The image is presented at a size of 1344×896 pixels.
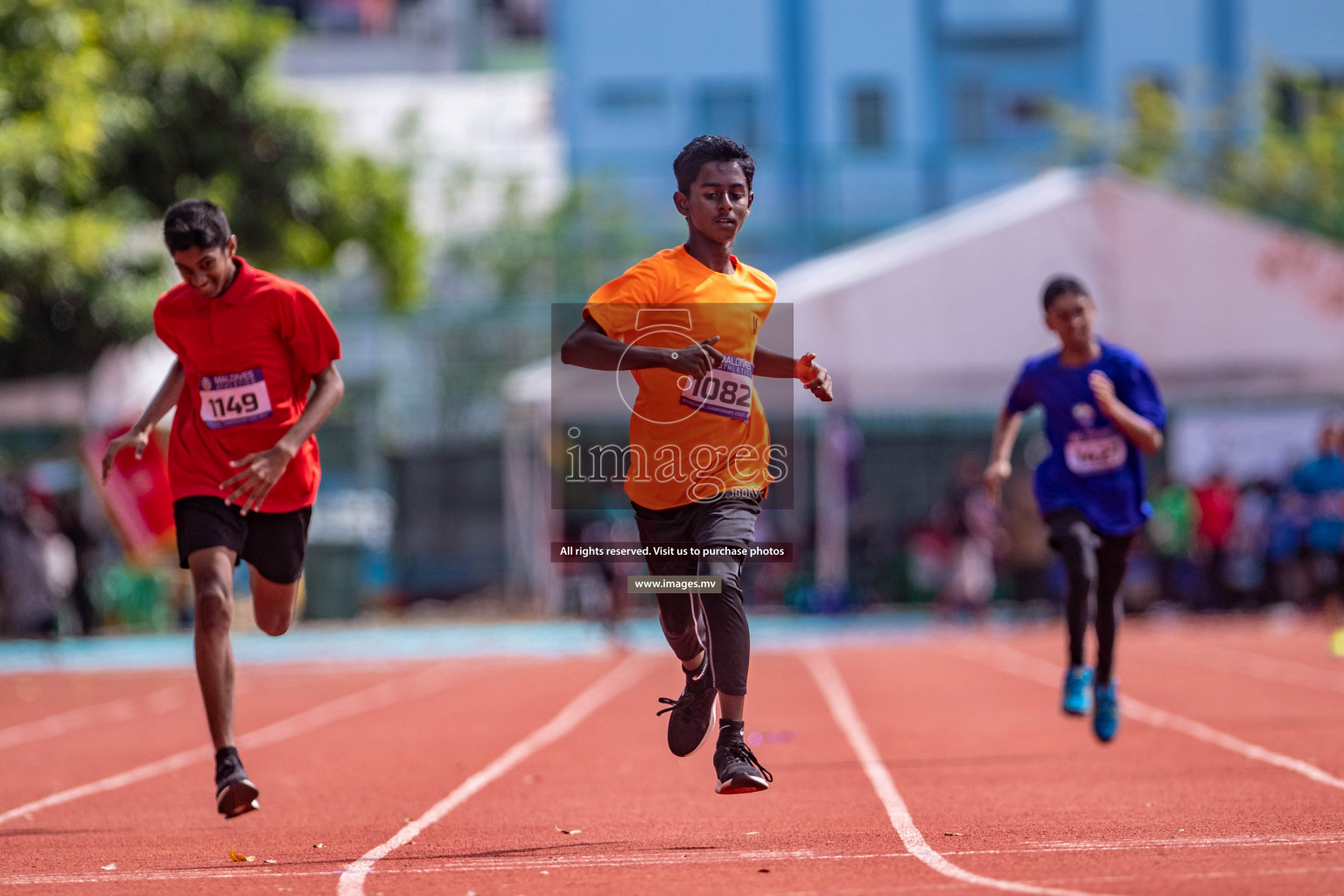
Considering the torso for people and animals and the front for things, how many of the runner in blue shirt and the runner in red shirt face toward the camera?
2

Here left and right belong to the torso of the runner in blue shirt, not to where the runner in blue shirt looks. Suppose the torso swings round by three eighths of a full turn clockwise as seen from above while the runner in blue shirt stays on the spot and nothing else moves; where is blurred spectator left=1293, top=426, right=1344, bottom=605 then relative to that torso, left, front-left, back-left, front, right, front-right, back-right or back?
front-right

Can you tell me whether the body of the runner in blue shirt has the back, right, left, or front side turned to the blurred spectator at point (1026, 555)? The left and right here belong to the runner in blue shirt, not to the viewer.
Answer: back

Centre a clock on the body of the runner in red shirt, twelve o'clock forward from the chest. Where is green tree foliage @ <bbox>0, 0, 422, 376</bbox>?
The green tree foliage is roughly at 6 o'clock from the runner in red shirt.

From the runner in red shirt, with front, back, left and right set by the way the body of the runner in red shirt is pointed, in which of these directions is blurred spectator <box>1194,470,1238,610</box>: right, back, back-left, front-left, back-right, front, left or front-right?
back-left

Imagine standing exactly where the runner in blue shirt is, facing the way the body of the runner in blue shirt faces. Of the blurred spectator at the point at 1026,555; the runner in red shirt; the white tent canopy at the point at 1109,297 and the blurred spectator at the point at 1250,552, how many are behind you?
3

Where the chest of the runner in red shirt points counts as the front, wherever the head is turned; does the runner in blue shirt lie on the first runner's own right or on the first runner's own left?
on the first runner's own left

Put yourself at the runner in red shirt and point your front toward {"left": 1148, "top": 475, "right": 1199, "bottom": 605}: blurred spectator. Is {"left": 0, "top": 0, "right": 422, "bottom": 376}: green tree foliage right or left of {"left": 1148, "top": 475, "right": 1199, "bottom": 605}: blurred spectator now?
left

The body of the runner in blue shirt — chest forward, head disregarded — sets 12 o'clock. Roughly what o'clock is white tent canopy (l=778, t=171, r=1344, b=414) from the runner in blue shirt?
The white tent canopy is roughly at 6 o'clock from the runner in blue shirt.

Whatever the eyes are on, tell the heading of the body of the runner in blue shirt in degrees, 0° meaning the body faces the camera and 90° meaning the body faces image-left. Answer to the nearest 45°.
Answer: approximately 0°

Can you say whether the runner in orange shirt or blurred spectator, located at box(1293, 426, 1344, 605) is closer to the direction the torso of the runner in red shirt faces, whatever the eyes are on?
the runner in orange shirt

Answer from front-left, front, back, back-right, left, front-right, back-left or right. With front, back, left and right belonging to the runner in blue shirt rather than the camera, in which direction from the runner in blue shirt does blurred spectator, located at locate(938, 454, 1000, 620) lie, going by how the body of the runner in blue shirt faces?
back

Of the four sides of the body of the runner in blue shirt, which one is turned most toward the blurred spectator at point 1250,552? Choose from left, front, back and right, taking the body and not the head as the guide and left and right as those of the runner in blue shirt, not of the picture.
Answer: back

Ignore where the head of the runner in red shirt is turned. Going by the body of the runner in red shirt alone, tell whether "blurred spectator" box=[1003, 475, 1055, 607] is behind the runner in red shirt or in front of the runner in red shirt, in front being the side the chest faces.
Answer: behind

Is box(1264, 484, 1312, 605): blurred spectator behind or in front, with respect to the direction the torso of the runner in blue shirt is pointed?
behind
